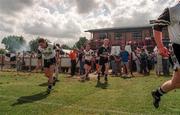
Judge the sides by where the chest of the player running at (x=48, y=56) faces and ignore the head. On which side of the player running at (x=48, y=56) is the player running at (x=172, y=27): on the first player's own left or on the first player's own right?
on the first player's own left

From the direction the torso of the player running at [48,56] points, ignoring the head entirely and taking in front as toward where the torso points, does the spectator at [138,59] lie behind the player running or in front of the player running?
behind

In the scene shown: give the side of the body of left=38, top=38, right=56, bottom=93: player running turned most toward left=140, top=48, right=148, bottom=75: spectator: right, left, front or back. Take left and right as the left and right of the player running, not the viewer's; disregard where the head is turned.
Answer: back

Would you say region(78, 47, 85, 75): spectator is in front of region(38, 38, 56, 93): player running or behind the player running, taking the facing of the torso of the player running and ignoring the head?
behind

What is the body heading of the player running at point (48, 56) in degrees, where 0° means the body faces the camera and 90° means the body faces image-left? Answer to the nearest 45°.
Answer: approximately 45°

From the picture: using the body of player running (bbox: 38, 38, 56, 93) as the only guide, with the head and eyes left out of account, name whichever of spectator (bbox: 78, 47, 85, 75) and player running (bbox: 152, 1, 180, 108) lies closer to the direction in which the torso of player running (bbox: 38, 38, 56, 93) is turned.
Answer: the player running
